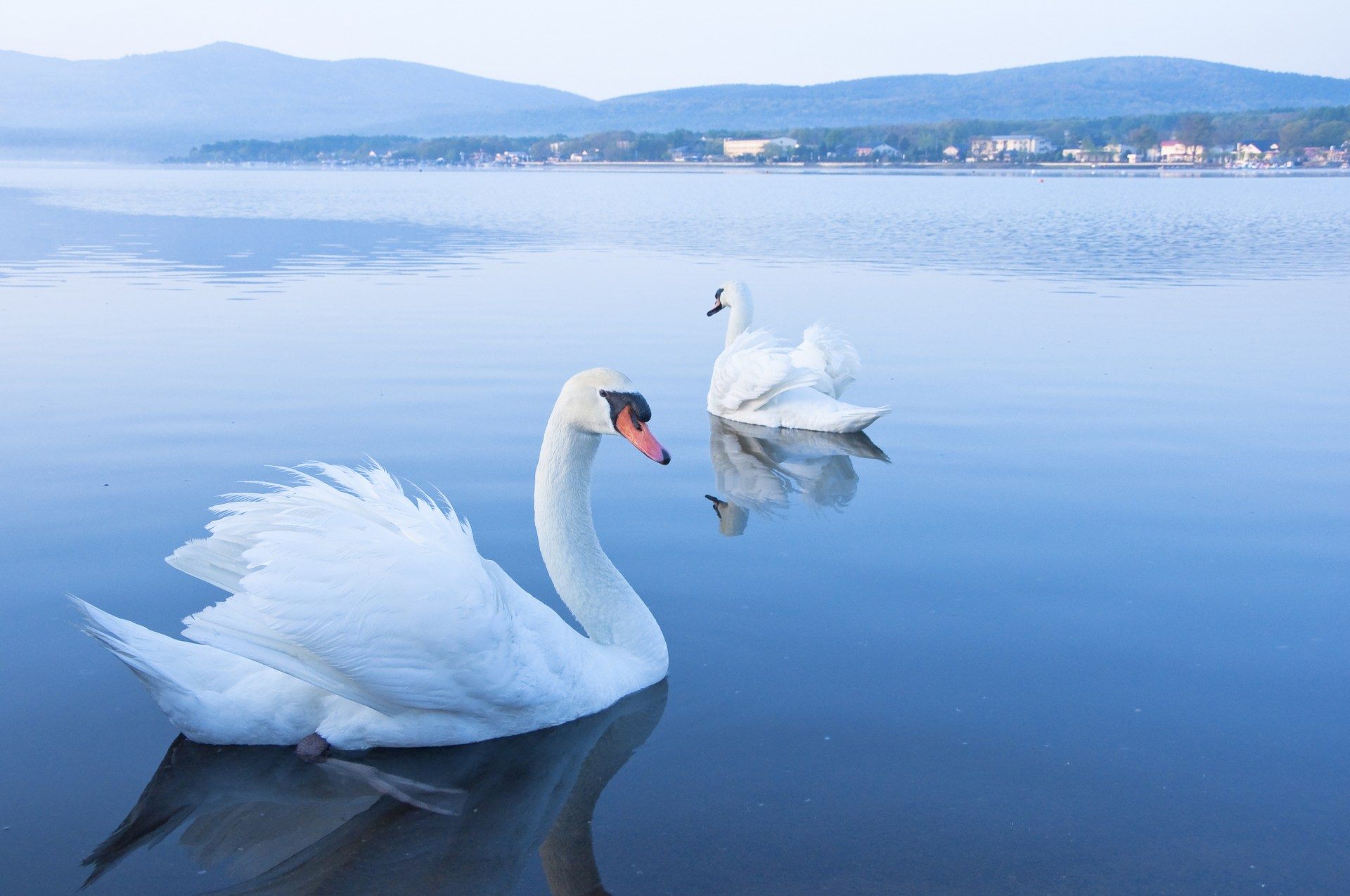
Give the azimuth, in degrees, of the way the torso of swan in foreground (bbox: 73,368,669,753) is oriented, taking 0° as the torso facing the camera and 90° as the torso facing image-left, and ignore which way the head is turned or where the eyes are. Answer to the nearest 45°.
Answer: approximately 270°

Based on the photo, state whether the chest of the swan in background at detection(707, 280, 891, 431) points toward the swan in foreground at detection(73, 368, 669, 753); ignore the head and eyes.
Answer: no

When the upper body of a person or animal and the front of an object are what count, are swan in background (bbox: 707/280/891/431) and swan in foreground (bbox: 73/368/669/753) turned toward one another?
no

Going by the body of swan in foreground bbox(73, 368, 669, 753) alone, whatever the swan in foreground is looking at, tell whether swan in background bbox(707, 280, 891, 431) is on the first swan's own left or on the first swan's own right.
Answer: on the first swan's own left

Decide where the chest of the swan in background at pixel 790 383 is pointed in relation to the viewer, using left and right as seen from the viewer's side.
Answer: facing away from the viewer and to the left of the viewer

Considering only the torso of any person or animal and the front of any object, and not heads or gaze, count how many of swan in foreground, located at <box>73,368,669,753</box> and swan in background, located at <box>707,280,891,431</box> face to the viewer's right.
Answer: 1

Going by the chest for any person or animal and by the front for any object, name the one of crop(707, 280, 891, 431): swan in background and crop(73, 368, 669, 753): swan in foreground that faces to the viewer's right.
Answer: the swan in foreground
